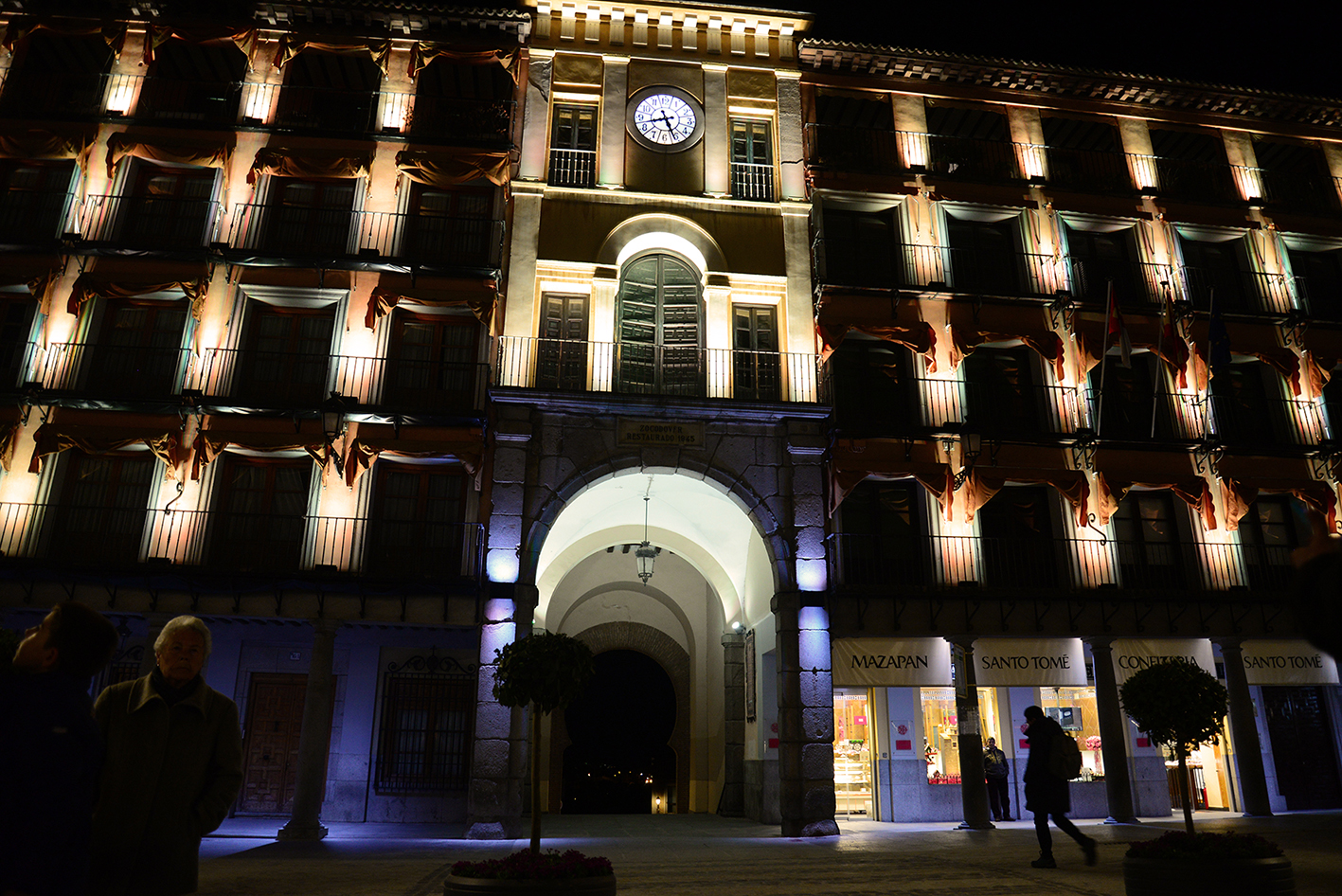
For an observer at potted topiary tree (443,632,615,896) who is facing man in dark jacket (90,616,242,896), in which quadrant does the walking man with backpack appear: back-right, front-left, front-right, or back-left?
back-left

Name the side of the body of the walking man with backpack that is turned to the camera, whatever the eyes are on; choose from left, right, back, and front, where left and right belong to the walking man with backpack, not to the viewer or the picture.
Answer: left

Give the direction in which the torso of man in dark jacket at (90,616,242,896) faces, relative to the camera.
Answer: toward the camera

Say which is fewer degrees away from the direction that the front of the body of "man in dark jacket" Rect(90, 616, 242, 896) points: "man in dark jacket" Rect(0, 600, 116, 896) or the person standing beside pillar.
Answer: the man in dark jacket

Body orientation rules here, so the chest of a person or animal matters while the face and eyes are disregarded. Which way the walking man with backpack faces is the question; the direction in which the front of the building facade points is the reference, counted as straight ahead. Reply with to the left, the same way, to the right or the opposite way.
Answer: to the right

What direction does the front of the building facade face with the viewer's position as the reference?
facing the viewer

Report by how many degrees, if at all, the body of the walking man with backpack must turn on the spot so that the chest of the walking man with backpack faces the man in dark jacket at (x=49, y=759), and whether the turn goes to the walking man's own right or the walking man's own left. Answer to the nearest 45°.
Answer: approximately 90° to the walking man's own left

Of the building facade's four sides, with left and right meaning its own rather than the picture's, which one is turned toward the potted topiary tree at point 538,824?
front

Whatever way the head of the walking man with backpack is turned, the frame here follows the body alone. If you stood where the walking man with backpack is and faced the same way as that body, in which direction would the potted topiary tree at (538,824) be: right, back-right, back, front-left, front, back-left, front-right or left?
front-left

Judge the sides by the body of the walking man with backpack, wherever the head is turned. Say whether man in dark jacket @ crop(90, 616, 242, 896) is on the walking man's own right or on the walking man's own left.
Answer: on the walking man's own left

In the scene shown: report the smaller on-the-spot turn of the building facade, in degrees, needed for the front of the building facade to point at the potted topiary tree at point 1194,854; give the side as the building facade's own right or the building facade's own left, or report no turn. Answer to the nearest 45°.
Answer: approximately 45° to the building facade's own left

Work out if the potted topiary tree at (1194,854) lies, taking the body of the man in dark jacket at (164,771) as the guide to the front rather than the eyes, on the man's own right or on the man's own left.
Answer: on the man's own left
